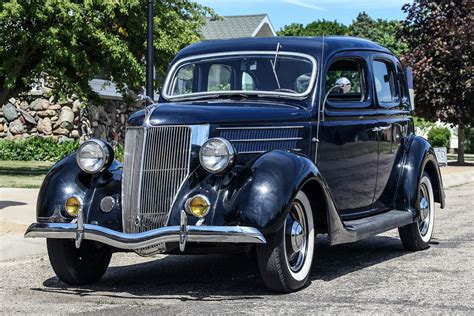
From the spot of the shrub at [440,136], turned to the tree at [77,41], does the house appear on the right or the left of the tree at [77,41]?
right

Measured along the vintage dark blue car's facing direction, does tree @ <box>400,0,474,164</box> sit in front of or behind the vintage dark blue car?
behind

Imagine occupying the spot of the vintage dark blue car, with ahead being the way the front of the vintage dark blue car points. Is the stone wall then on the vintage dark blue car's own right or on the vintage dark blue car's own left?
on the vintage dark blue car's own right

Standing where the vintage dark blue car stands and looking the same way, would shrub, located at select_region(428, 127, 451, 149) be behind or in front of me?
behind

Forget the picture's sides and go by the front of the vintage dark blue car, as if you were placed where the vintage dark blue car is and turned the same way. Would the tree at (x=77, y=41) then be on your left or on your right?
on your right

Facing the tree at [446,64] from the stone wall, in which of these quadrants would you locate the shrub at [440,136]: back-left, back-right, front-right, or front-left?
front-left

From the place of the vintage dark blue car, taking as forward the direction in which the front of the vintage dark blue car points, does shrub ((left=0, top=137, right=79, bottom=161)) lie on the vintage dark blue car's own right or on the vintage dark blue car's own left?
on the vintage dark blue car's own right

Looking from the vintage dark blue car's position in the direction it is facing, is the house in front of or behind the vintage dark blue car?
behind
